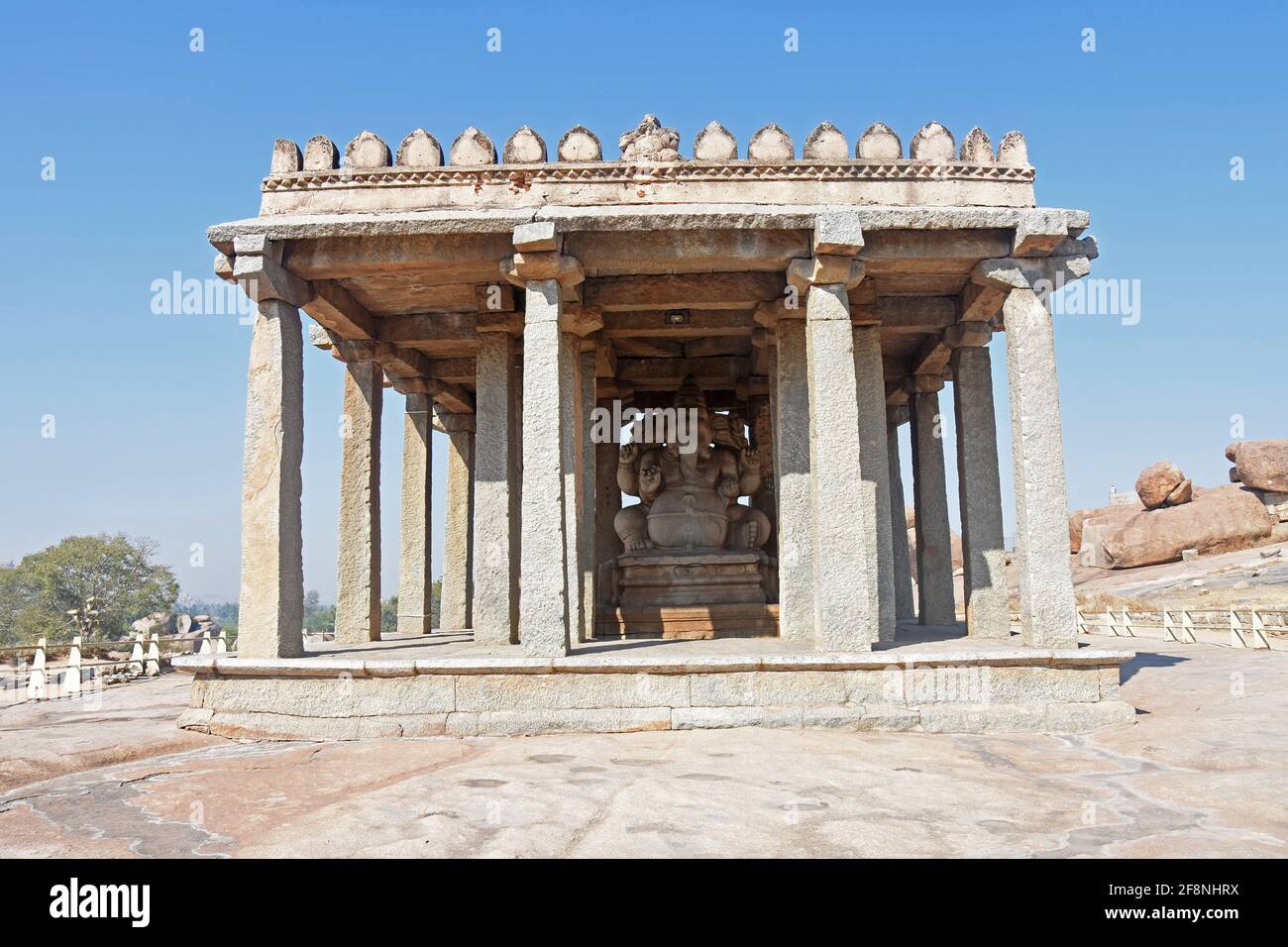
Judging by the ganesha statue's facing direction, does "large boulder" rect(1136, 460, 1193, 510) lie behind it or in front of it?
behind

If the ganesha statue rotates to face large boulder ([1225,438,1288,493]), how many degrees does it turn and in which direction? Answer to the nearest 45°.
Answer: approximately 135° to its left

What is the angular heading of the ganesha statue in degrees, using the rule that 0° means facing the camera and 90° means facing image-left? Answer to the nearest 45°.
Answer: approximately 0°

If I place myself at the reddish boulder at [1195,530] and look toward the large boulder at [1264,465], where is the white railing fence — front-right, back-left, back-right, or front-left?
back-right

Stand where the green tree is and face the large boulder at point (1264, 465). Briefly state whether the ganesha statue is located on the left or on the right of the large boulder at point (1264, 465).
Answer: right

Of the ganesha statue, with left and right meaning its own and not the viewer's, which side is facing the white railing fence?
right

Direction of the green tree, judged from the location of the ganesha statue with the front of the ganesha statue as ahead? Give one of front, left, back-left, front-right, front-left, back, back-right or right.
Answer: back-right
